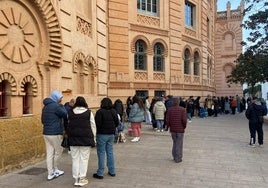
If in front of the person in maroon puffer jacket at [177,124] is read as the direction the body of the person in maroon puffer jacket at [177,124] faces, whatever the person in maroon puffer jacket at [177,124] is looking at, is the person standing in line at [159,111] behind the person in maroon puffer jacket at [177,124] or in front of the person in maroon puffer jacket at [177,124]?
in front

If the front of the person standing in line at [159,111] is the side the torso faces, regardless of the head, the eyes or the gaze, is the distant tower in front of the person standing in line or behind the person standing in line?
in front

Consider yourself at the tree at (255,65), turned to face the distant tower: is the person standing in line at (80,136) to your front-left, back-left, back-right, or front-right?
back-left

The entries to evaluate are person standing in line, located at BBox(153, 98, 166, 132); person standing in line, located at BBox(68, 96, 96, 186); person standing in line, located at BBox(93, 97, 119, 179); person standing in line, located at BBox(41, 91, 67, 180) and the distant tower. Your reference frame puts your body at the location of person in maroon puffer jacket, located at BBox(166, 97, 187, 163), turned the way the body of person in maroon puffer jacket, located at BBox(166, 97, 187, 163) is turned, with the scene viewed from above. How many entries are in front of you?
2

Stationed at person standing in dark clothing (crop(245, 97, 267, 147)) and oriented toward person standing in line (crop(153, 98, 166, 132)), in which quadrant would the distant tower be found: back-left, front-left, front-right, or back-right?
front-right

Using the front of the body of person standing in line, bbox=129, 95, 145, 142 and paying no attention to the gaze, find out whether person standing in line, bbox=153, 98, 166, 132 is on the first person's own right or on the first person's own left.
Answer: on the first person's own right

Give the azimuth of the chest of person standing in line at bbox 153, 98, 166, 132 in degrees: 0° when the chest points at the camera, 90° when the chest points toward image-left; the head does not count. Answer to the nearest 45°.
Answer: approximately 180°

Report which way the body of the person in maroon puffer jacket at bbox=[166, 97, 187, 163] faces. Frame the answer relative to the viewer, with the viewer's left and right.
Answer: facing away from the viewer

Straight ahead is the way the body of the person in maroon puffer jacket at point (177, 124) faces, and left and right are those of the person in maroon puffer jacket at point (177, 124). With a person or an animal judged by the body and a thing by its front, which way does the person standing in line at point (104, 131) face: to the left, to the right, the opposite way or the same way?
the same way

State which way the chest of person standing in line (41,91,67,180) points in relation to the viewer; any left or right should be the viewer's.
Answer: facing away from the viewer and to the right of the viewer

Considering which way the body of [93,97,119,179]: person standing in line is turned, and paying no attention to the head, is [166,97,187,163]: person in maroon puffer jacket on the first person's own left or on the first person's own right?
on the first person's own right

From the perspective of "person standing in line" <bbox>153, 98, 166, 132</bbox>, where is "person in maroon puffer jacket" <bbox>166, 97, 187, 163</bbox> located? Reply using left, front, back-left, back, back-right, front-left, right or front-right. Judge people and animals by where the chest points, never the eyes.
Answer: back

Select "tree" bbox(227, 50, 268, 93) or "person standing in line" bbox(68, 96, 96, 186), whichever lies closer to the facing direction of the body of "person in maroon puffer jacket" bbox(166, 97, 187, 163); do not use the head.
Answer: the tree
